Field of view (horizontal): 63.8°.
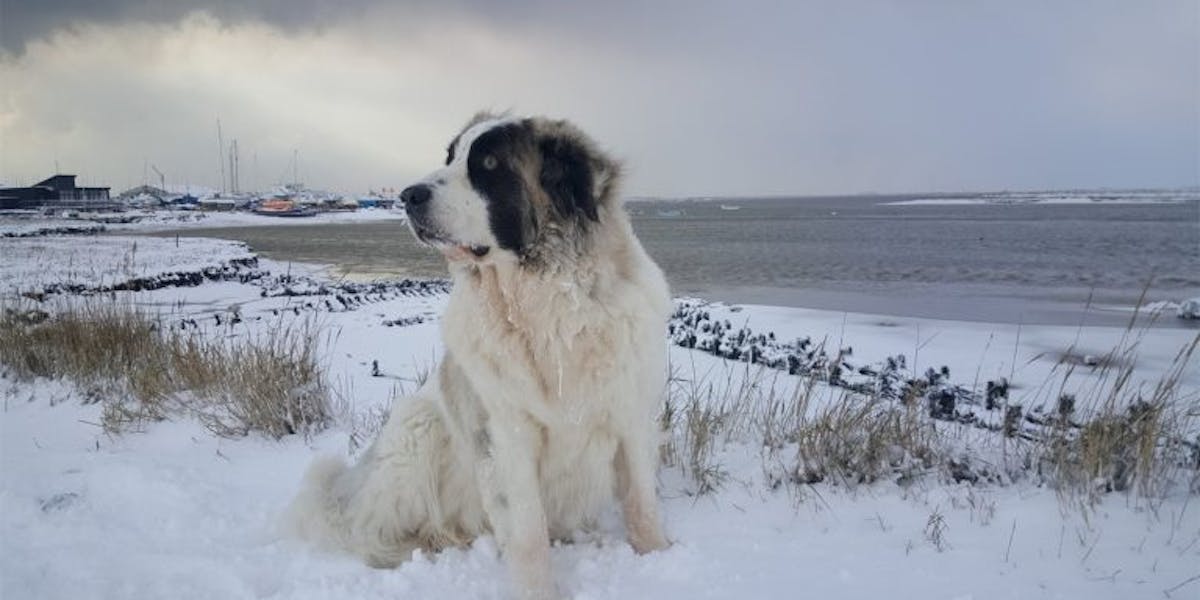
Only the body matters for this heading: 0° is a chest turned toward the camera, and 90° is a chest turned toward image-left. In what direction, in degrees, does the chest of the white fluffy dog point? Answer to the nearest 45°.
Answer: approximately 315°
